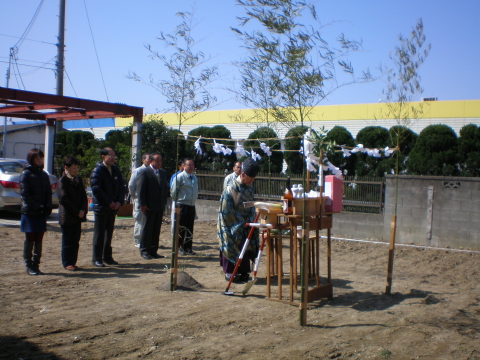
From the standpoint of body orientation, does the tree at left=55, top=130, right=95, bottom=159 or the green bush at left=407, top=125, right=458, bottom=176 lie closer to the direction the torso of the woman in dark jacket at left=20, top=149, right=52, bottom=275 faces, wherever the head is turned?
the green bush

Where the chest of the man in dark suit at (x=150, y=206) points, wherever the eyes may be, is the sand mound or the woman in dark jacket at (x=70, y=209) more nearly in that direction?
the sand mound

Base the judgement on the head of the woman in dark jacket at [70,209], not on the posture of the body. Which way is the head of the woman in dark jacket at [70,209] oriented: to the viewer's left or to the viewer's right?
to the viewer's right

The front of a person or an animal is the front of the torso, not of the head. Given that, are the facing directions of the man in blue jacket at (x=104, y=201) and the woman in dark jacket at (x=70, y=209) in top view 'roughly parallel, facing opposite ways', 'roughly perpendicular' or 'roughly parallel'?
roughly parallel

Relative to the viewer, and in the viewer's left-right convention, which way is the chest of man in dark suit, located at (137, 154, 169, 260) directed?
facing the viewer and to the right of the viewer

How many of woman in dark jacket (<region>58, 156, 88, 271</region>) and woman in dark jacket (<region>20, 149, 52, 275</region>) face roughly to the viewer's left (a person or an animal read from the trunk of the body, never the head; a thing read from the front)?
0

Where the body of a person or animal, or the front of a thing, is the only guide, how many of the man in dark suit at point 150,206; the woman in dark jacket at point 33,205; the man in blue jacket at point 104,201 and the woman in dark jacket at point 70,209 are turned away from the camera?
0

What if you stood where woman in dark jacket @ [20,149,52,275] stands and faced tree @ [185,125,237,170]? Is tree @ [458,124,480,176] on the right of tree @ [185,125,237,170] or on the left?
right

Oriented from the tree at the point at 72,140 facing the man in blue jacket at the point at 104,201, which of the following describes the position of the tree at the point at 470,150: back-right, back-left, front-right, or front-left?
front-left

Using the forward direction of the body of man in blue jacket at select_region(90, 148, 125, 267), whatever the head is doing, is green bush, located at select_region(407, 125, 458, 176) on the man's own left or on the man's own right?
on the man's own left

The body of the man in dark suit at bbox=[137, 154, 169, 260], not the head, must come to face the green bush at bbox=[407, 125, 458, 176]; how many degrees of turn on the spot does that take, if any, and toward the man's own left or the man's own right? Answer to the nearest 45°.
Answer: approximately 45° to the man's own left

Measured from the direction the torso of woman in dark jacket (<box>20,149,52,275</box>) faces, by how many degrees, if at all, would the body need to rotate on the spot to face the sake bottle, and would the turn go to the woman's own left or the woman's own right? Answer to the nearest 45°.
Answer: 0° — they already face it

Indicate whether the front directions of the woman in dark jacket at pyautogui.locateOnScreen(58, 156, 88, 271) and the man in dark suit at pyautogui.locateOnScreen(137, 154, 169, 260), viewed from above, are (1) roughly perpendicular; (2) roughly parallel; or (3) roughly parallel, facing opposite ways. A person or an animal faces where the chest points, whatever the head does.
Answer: roughly parallel

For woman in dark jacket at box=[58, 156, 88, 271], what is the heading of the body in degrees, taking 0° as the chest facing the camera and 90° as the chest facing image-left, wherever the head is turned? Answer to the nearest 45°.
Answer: approximately 315°
